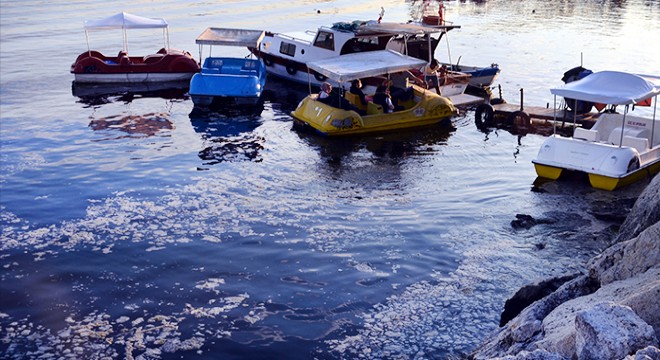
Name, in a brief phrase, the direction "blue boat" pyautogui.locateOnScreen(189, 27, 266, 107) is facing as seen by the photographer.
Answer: facing the viewer

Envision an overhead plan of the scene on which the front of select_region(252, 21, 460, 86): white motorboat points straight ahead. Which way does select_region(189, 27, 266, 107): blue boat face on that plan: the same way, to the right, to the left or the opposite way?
to the left

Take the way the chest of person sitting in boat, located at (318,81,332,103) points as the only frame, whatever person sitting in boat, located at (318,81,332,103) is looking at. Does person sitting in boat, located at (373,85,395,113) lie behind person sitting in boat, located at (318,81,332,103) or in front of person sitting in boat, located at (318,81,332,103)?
in front

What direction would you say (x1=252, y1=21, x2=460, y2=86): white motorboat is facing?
to the viewer's left

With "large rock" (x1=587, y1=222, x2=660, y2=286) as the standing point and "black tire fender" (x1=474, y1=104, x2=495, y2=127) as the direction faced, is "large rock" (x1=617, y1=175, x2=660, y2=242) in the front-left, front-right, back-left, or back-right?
front-right

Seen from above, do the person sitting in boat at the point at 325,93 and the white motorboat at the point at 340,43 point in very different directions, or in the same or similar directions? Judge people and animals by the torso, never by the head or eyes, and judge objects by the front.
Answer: very different directions

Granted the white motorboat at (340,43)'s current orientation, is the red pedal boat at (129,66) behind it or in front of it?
in front

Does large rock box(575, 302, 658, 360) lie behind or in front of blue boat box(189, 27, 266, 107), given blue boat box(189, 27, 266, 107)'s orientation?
in front

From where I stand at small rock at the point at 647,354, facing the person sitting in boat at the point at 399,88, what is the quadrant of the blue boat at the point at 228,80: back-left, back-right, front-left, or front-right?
front-left
